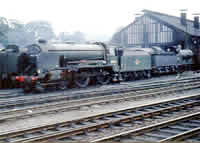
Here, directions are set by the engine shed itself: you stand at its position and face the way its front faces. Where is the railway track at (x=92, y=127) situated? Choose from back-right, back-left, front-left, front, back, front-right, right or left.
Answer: front-left

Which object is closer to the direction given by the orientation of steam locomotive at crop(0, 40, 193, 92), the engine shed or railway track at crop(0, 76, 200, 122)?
the railway track

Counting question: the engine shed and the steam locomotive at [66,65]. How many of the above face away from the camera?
0

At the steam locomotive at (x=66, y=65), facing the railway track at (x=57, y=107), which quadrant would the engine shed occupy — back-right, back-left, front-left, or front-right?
back-left

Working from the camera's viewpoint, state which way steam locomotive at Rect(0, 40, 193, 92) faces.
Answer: facing the viewer and to the left of the viewer

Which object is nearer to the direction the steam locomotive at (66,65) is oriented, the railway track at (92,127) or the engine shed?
the railway track

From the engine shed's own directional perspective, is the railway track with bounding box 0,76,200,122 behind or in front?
in front

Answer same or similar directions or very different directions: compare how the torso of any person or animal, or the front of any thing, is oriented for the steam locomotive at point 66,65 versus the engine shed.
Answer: same or similar directions
